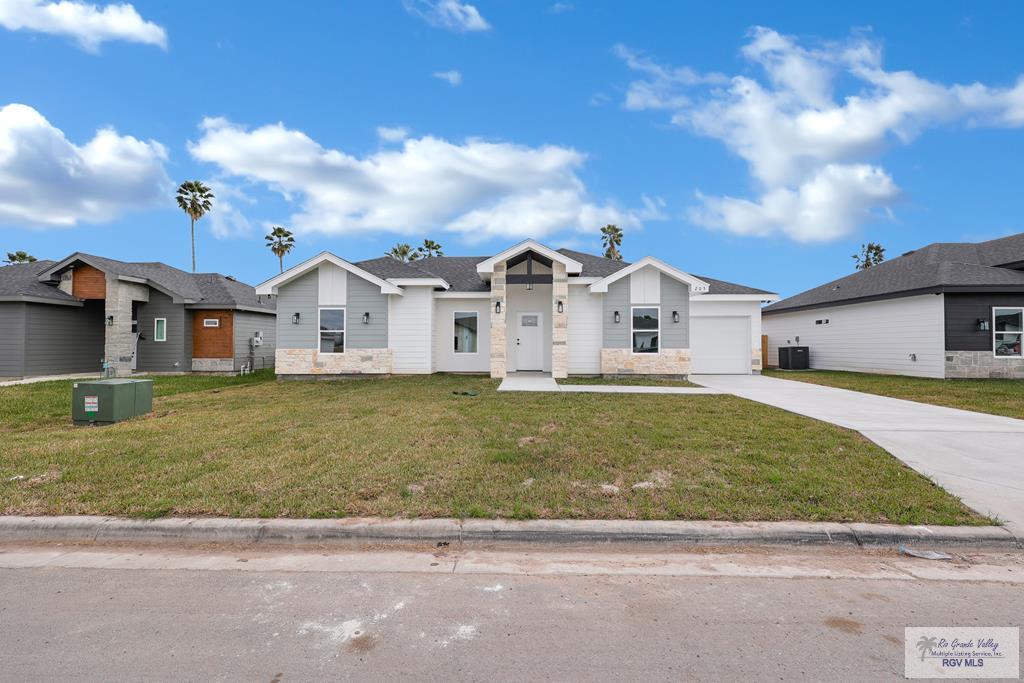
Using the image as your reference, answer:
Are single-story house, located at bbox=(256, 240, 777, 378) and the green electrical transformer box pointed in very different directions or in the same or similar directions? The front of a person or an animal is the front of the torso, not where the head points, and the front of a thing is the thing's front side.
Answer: same or similar directions

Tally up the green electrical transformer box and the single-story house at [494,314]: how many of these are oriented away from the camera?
0

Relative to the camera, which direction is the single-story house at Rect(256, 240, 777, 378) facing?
toward the camera

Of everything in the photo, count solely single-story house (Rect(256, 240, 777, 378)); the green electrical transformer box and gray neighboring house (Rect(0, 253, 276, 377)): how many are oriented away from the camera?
0

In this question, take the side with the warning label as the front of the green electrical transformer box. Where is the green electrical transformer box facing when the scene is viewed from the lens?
facing the viewer and to the left of the viewer

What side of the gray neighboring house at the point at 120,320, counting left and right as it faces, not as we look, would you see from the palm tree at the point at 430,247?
back

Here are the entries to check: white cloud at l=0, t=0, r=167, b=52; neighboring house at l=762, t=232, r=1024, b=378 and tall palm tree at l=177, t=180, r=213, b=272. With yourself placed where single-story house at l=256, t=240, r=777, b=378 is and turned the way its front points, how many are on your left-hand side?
1

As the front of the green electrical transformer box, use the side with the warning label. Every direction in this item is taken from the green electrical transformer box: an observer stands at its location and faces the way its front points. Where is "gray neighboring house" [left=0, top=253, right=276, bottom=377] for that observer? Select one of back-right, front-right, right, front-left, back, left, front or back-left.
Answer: back-right

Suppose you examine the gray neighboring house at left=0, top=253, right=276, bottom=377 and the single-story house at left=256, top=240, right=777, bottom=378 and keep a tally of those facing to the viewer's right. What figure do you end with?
0

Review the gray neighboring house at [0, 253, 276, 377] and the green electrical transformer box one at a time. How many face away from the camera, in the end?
0

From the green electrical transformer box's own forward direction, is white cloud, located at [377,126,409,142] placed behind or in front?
behind

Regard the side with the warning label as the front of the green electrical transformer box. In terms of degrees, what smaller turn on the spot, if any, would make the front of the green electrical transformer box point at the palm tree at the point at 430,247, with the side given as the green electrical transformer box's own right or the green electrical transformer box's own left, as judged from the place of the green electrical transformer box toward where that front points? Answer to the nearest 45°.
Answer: approximately 180°
